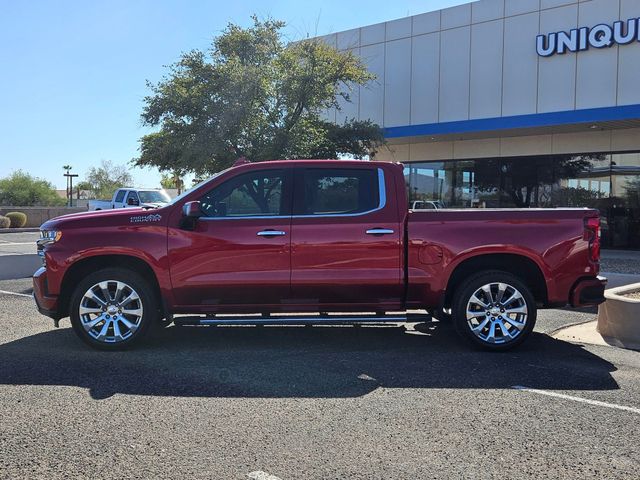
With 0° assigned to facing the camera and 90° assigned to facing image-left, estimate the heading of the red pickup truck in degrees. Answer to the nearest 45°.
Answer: approximately 90°

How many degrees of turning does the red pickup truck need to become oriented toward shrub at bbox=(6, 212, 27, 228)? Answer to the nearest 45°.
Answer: approximately 45° to its right

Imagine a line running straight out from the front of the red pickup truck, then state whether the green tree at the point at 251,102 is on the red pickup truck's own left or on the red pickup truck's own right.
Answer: on the red pickup truck's own right

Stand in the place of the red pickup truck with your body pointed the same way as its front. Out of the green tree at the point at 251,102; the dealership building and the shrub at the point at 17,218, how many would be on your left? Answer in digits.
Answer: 0

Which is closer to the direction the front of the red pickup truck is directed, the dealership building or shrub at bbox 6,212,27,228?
the shrub

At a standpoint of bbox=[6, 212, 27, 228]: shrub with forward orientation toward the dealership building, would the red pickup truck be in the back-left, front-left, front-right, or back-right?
front-right

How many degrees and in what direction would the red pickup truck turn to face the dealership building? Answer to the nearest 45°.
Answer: approximately 135° to its right

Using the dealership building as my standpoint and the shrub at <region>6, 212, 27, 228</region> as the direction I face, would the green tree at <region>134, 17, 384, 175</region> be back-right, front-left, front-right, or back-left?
front-left

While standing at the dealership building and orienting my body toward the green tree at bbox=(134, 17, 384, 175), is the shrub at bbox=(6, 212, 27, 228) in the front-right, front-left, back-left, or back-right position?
front-right
